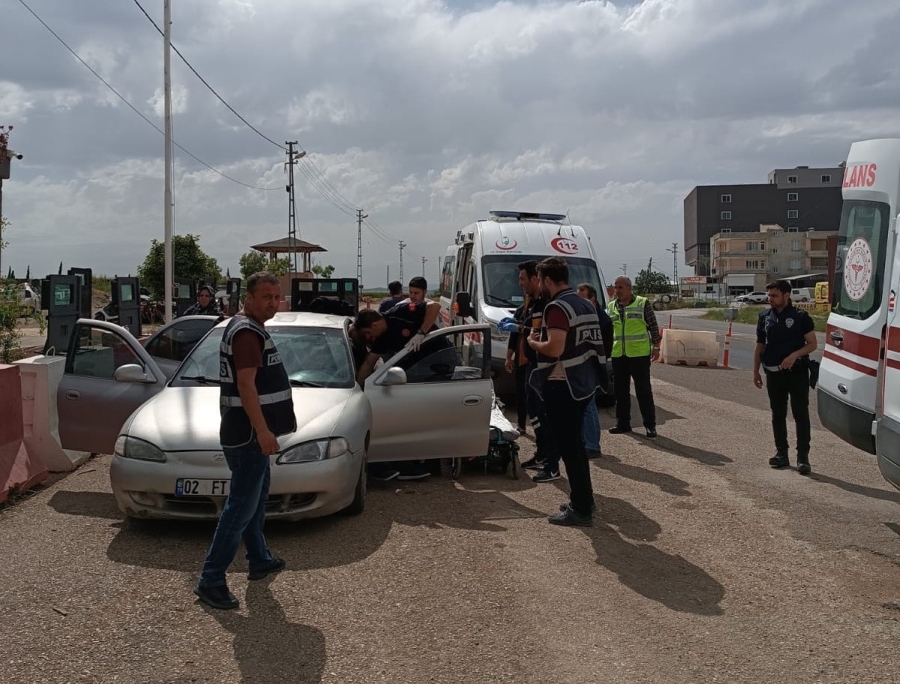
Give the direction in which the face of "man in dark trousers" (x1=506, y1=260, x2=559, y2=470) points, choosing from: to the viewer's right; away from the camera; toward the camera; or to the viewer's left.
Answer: to the viewer's left

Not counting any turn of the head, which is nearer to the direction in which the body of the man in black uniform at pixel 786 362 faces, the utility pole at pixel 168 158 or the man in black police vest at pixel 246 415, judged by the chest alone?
the man in black police vest

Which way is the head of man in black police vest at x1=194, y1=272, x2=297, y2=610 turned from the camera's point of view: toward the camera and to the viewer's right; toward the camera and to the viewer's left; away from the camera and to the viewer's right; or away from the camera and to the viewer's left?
toward the camera and to the viewer's right

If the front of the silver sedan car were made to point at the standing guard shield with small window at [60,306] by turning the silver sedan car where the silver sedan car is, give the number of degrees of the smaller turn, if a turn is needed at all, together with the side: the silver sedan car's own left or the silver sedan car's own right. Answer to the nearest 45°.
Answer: approximately 135° to the silver sedan car's own right

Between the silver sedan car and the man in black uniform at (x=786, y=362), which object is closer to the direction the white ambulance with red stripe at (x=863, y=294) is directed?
the man in black uniform

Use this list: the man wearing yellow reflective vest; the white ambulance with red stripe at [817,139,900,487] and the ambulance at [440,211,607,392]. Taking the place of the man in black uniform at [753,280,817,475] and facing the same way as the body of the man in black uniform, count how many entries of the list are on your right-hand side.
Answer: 2
